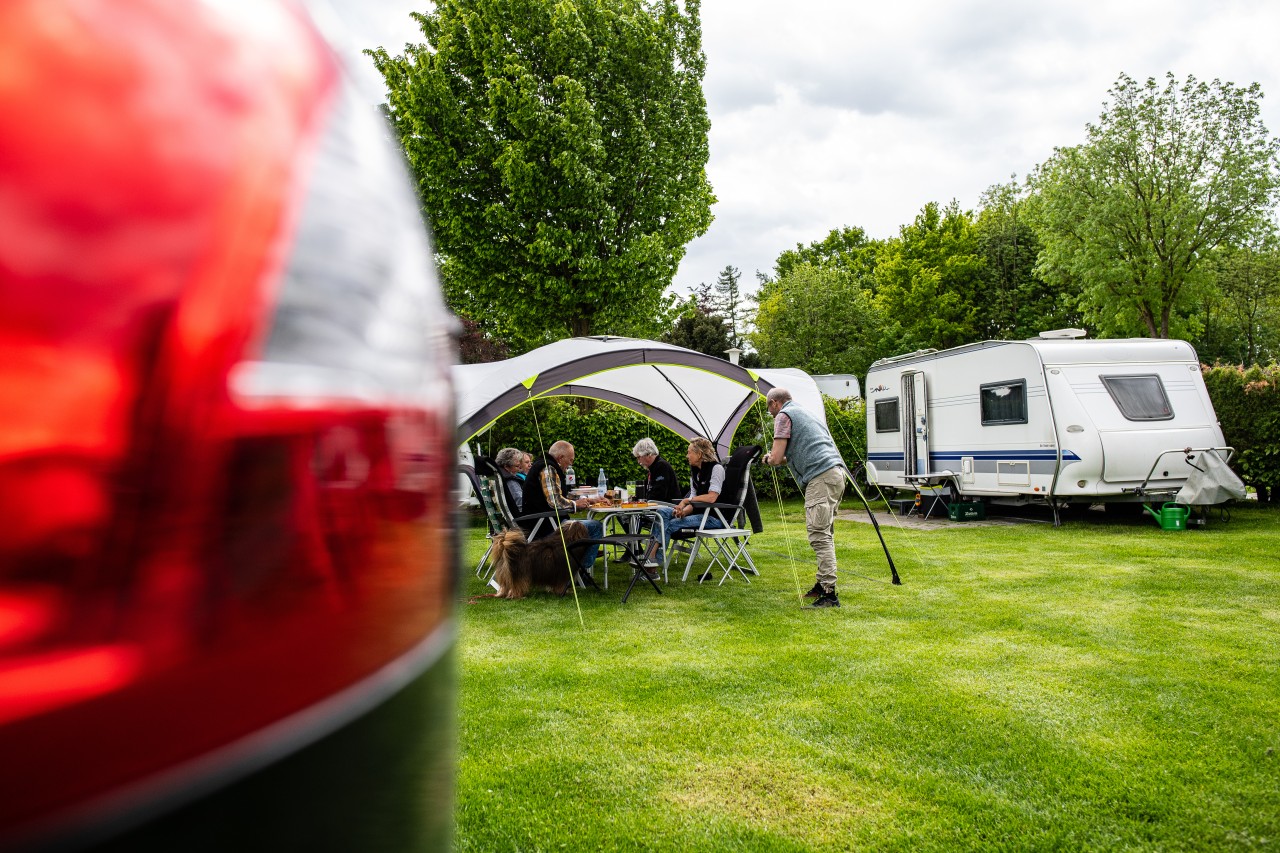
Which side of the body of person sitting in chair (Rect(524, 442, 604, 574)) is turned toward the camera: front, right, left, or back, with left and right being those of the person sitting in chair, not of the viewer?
right

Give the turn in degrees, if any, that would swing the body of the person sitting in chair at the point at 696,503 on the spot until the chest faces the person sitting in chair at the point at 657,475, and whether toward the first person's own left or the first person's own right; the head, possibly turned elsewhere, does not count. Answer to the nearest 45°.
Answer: approximately 45° to the first person's own right

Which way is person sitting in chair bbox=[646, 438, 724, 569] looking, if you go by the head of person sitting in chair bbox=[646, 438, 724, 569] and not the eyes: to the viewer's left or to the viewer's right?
to the viewer's left

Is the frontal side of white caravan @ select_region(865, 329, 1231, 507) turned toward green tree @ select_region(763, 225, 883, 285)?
no

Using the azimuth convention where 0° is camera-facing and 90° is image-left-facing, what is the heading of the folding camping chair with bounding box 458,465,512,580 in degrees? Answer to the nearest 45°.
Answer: approximately 270°

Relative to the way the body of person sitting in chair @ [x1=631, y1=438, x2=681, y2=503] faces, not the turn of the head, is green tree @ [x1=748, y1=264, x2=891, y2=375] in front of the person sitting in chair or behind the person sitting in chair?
behind

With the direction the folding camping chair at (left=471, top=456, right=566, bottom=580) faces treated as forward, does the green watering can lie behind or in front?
in front

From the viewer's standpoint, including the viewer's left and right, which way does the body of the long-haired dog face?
facing to the right of the viewer

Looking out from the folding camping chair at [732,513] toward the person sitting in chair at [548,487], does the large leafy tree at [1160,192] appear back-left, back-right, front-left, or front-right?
back-right

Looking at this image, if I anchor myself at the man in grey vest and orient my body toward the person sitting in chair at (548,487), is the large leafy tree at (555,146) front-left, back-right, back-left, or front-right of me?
front-right

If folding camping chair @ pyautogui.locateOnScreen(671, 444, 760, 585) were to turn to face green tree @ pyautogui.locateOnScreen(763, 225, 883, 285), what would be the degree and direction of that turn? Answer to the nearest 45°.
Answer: approximately 90° to its right

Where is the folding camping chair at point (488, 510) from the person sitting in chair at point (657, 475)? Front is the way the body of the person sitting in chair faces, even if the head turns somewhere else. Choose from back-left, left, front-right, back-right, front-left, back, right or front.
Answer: front-right

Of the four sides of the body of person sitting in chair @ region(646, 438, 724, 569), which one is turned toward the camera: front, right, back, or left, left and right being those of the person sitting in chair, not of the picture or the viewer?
left

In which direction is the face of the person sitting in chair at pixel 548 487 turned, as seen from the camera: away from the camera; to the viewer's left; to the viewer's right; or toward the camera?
to the viewer's right

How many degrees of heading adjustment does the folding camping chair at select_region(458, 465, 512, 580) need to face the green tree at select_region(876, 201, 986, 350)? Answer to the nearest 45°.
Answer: approximately 45° to its left

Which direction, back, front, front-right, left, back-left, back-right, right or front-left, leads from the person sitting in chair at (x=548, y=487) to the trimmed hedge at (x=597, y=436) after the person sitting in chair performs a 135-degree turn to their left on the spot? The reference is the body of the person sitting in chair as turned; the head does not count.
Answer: front-right

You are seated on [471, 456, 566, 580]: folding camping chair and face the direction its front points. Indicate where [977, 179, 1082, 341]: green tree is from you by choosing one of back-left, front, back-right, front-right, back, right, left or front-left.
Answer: front-left

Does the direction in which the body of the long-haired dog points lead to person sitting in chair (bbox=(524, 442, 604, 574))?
no

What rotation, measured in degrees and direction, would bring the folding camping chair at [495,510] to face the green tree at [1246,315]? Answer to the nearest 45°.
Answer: approximately 45° to its left

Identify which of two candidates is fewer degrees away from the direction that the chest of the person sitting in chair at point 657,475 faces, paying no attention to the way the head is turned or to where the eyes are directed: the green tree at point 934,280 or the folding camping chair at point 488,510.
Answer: the folding camping chair

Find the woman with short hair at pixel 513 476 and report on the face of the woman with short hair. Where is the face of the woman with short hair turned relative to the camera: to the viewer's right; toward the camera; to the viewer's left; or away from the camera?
to the viewer's right

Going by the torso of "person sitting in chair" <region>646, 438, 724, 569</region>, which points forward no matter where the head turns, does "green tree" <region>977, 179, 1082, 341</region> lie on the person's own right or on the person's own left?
on the person's own right
